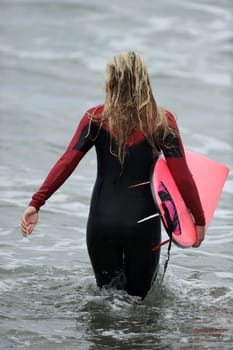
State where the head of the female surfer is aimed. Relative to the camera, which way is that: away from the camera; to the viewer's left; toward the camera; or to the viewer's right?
away from the camera

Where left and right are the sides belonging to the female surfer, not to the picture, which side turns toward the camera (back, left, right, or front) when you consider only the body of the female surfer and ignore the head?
back
